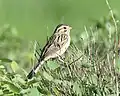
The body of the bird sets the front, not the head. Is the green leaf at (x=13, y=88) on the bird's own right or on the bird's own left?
on the bird's own right

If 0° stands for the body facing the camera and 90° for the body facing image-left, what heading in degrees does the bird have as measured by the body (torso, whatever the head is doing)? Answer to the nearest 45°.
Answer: approximately 270°

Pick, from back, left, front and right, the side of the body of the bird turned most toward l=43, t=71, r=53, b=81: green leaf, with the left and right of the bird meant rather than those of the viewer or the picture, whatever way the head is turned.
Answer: right
